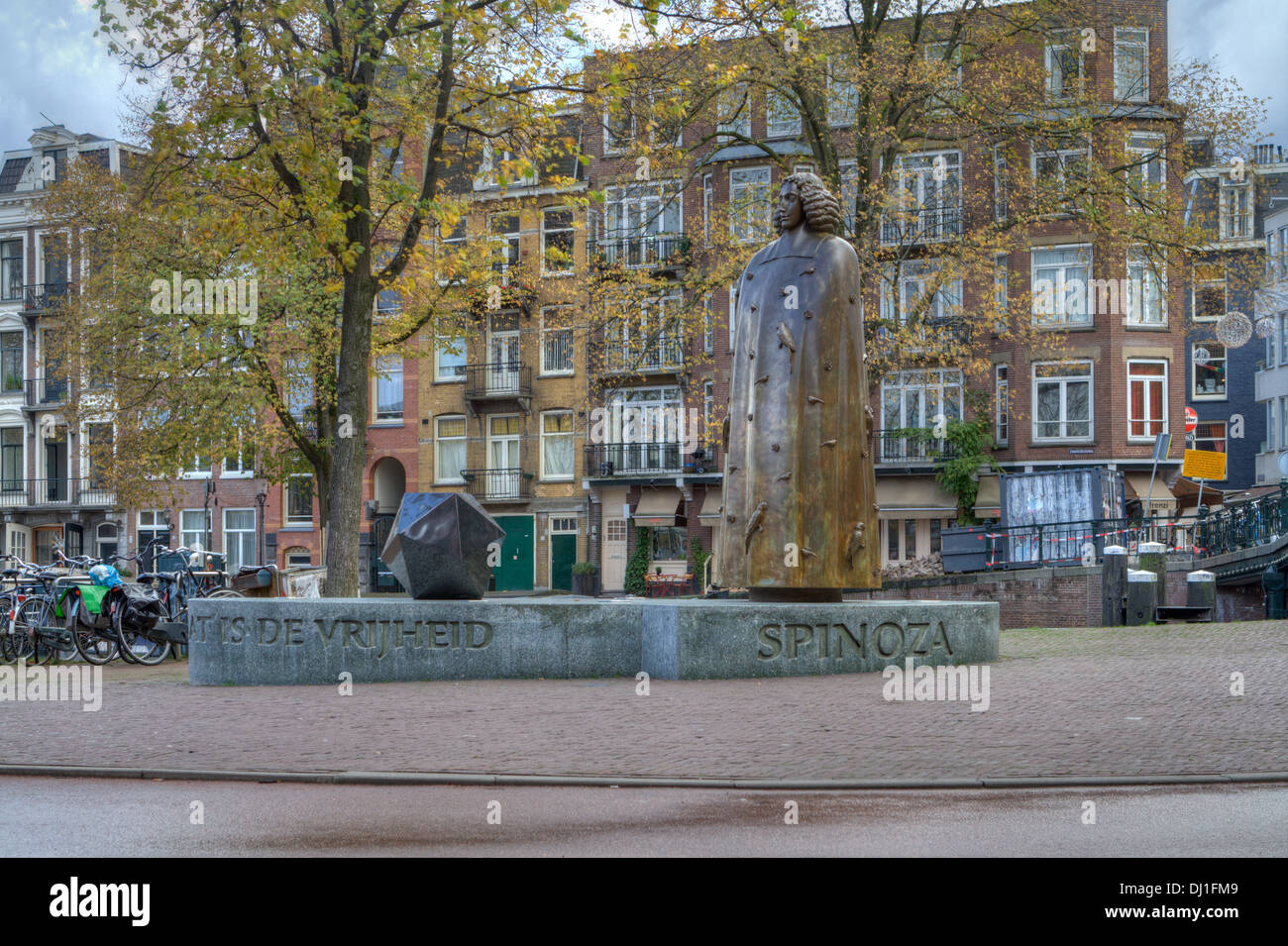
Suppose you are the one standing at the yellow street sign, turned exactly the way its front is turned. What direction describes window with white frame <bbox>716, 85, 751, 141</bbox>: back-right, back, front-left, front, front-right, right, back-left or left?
back-right

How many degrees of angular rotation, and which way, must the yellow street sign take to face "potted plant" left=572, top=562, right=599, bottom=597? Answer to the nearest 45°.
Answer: approximately 135° to its right

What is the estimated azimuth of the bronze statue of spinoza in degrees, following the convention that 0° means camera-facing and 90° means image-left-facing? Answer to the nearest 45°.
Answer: approximately 45°

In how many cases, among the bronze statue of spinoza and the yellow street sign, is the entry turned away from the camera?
0

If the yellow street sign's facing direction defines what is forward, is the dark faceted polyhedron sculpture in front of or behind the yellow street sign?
in front

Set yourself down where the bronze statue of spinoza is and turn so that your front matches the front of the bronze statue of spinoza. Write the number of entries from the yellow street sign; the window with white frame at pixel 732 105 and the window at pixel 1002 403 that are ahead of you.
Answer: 0

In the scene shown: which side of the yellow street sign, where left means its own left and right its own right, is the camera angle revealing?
front

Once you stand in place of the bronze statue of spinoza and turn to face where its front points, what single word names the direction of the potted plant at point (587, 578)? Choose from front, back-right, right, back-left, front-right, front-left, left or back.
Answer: back-right
